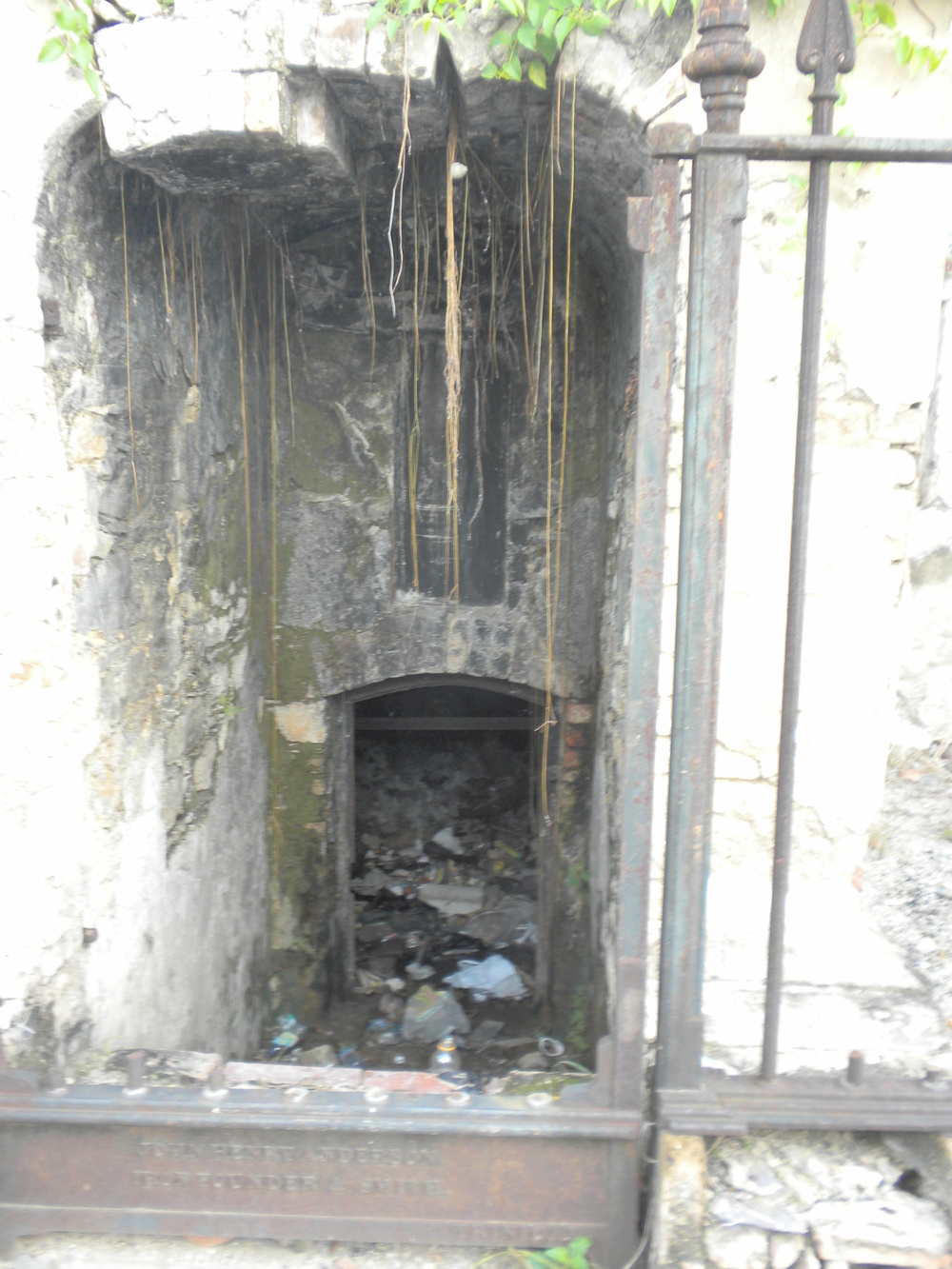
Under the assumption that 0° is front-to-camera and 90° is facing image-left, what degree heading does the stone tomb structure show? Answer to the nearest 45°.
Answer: approximately 0°

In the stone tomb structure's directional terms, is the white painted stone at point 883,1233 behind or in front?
in front

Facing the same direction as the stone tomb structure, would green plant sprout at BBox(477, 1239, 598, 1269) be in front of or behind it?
in front
